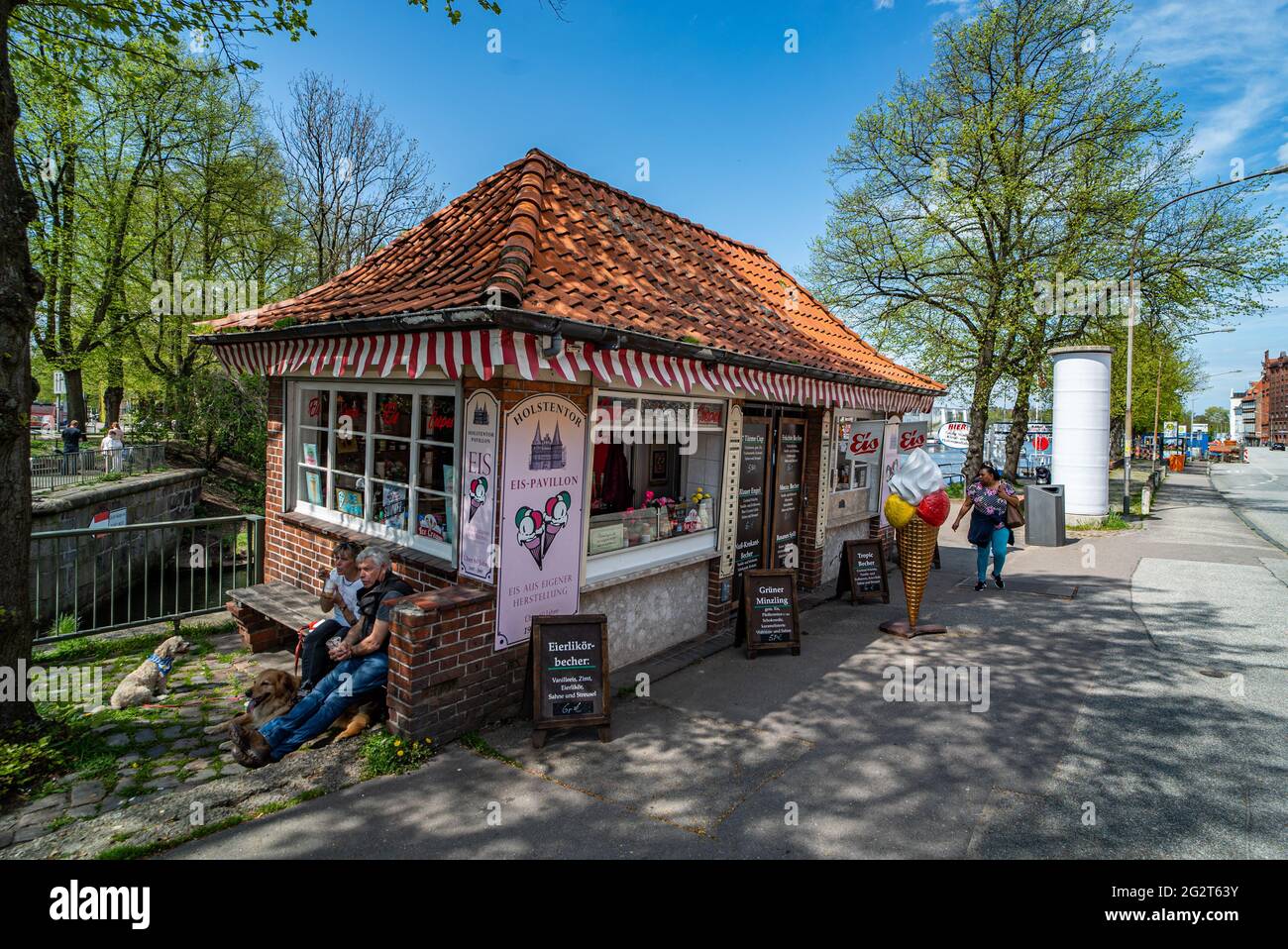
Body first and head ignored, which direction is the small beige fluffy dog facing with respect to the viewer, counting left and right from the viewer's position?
facing to the right of the viewer

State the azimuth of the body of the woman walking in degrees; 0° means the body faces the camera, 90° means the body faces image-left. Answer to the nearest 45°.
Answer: approximately 0°

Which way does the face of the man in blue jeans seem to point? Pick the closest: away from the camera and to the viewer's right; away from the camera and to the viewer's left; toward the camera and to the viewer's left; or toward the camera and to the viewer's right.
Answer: toward the camera and to the viewer's left

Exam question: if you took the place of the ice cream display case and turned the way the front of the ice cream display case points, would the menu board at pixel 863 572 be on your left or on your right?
on your left

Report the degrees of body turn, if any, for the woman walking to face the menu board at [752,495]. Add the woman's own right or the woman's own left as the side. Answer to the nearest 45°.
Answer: approximately 45° to the woman's own right

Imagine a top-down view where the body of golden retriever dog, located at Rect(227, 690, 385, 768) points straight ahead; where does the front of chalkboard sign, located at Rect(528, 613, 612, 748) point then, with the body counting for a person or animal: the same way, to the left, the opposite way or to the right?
to the left

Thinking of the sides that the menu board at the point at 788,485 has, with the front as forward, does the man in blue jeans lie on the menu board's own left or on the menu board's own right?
on the menu board's own right

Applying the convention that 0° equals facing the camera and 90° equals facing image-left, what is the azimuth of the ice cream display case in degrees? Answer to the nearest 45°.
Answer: approximately 315°

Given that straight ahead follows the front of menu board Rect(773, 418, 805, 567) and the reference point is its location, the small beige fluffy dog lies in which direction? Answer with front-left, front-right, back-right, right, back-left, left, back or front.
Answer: right

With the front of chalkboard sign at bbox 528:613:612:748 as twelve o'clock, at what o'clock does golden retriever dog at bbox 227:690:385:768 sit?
The golden retriever dog is roughly at 3 o'clock from the chalkboard sign.
